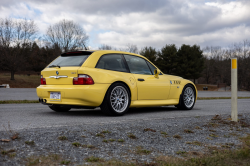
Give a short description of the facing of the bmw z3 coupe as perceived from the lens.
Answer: facing away from the viewer and to the right of the viewer

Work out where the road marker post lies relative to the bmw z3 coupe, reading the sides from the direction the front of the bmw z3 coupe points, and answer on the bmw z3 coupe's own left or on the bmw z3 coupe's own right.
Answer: on the bmw z3 coupe's own right
